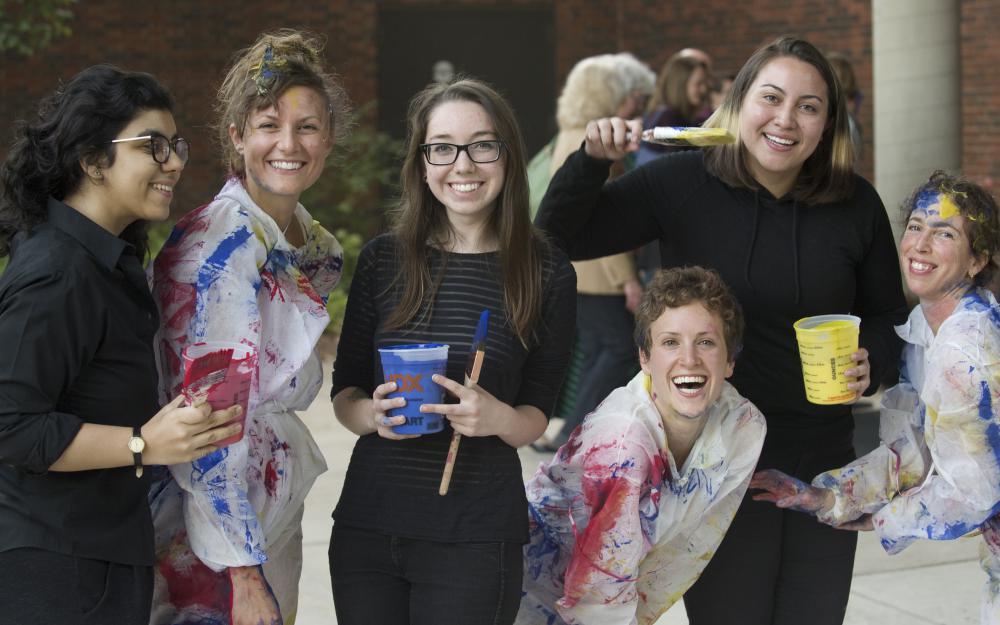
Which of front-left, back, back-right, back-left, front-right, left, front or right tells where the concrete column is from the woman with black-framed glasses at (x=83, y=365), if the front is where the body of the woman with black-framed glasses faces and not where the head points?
front-left

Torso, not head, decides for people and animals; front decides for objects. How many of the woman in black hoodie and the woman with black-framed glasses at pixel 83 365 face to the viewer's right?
1

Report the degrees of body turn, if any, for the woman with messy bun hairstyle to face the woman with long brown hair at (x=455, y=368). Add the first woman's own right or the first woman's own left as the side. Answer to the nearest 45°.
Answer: approximately 45° to the first woman's own left

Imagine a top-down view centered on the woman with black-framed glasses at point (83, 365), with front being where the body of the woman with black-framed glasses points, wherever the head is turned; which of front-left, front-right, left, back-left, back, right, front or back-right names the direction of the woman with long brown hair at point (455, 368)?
front

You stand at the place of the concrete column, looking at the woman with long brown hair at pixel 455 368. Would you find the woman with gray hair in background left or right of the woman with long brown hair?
right

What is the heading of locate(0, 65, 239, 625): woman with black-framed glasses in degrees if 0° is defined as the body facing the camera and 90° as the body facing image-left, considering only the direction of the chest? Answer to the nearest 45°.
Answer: approximately 270°

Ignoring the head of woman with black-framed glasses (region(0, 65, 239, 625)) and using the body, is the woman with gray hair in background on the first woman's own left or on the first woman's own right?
on the first woman's own left

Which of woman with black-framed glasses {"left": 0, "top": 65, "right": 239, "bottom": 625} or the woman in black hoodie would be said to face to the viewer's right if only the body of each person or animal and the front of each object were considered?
the woman with black-framed glasses

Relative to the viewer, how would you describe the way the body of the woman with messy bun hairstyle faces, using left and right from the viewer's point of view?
facing the viewer and to the right of the viewer

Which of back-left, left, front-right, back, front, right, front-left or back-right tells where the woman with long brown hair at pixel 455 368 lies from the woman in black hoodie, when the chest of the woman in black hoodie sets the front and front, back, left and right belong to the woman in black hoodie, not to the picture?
front-right

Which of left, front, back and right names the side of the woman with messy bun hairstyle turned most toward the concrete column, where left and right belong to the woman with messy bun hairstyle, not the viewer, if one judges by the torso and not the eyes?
left

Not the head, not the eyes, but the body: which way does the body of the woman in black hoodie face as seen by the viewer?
toward the camera

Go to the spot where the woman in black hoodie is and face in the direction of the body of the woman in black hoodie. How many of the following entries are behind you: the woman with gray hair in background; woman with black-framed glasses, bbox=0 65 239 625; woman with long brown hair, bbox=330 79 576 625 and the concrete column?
2
